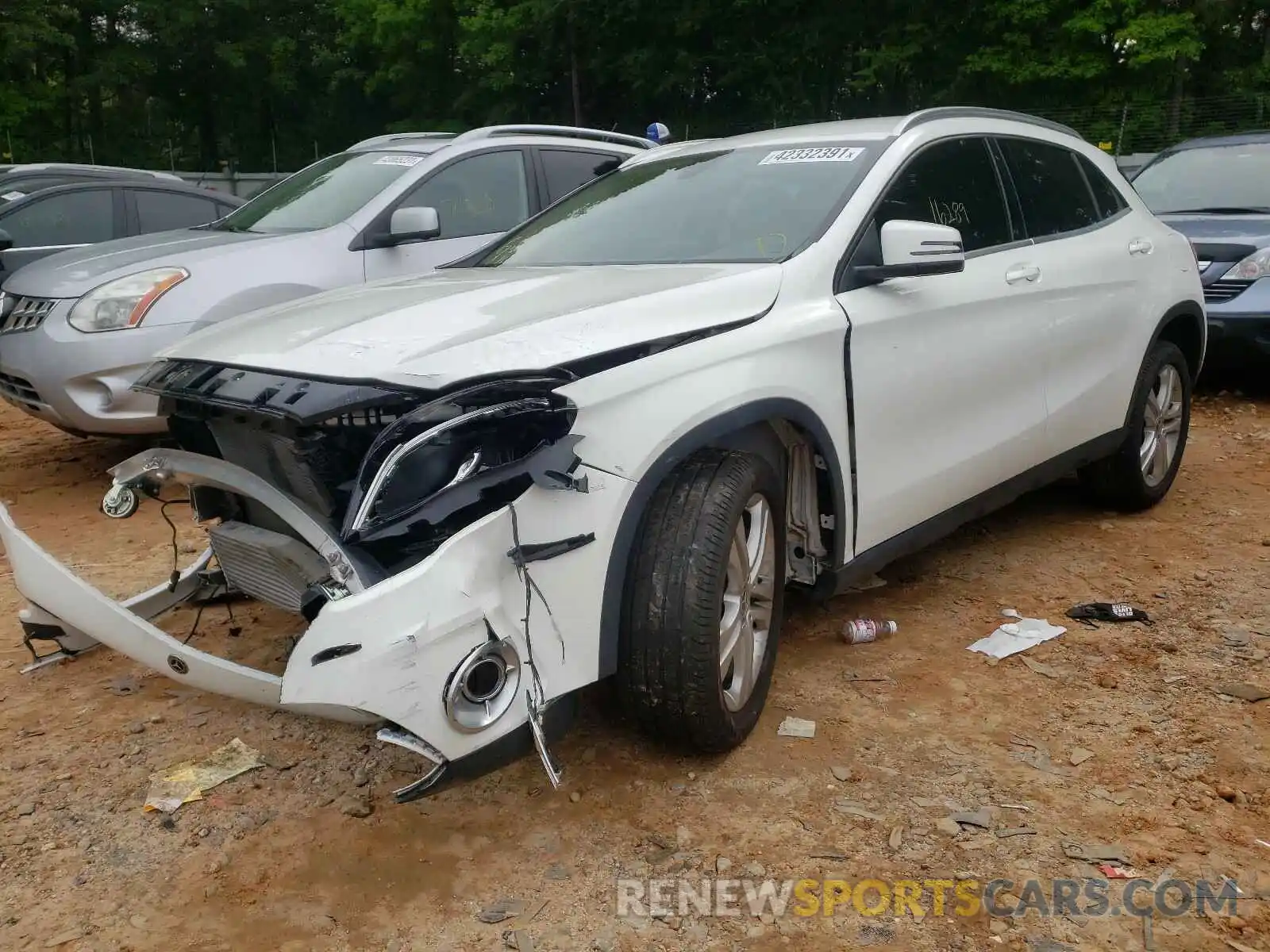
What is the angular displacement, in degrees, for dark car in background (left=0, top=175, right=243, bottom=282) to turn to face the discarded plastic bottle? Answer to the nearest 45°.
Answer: approximately 90° to its left

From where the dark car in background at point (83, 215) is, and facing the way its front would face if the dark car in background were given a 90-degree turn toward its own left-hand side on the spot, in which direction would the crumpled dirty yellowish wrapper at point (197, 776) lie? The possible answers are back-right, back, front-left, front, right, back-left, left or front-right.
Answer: front

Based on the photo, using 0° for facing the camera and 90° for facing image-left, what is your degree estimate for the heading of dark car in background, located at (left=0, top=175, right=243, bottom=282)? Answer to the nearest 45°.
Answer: approximately 90°

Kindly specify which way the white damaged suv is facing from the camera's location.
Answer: facing the viewer and to the left of the viewer

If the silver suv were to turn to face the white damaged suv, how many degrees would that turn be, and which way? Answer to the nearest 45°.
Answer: approximately 45° to its left

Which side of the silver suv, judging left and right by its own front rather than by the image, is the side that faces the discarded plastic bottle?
left

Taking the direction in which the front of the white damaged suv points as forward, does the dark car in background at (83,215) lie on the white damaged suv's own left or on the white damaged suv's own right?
on the white damaged suv's own right

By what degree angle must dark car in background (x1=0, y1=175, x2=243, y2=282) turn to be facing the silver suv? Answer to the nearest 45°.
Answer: approximately 90° to its left

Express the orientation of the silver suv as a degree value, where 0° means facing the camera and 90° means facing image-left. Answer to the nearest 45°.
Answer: approximately 45°

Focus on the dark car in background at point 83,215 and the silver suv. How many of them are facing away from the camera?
0

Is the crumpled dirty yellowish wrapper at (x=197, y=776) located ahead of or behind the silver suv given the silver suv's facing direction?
ahead
